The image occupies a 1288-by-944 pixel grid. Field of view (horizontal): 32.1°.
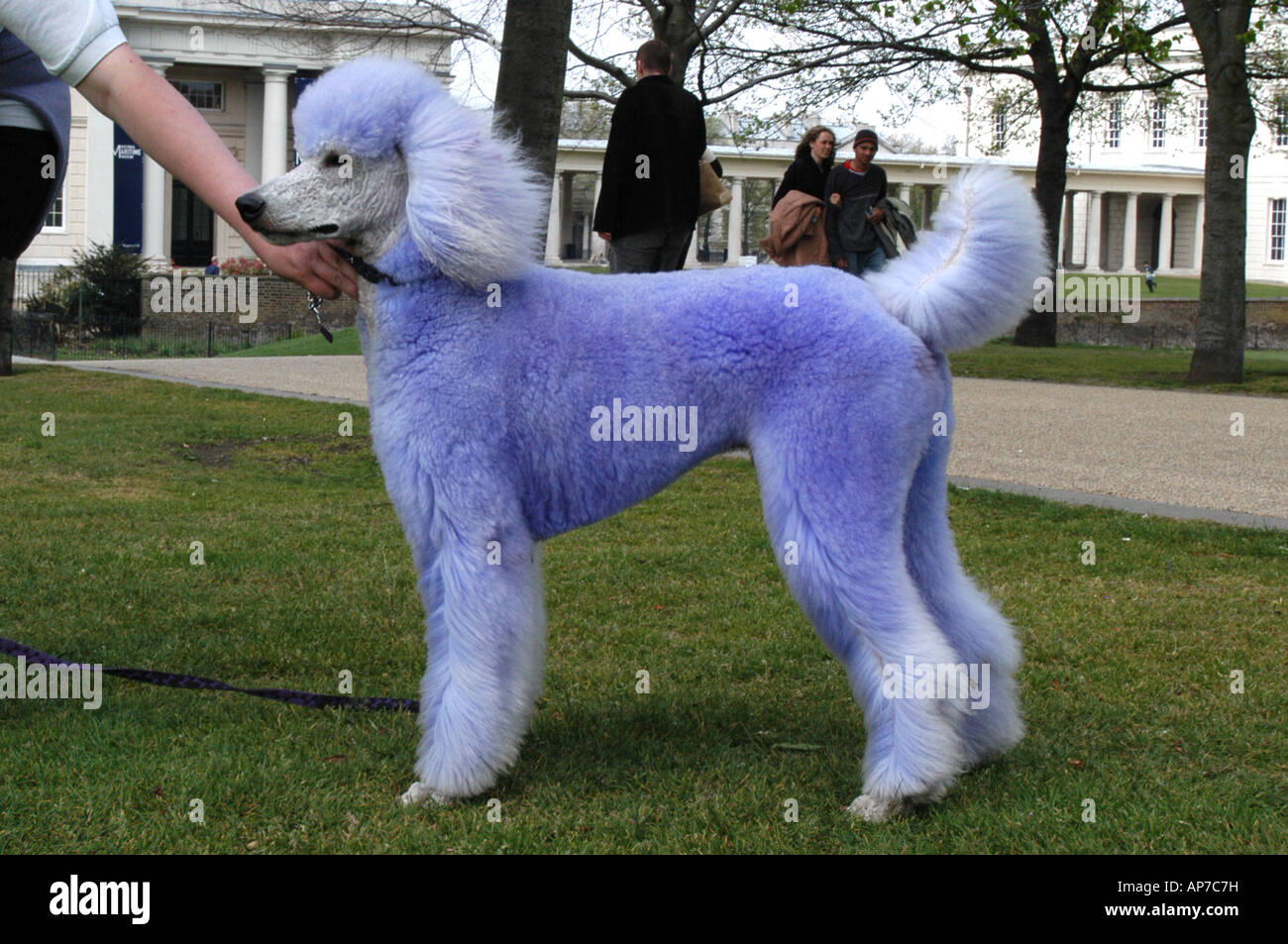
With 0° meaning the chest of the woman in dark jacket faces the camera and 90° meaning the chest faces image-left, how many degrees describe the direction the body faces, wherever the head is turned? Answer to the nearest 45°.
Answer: approximately 315°

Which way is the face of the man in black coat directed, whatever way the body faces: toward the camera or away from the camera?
away from the camera

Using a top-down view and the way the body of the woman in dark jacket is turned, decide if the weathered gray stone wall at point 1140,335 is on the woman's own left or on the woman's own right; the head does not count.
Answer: on the woman's own left

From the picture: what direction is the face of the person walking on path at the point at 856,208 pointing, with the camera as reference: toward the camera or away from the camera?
toward the camera

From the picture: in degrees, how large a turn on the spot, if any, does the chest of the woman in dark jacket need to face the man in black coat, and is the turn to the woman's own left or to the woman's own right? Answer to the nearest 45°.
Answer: approximately 45° to the woman's own right
